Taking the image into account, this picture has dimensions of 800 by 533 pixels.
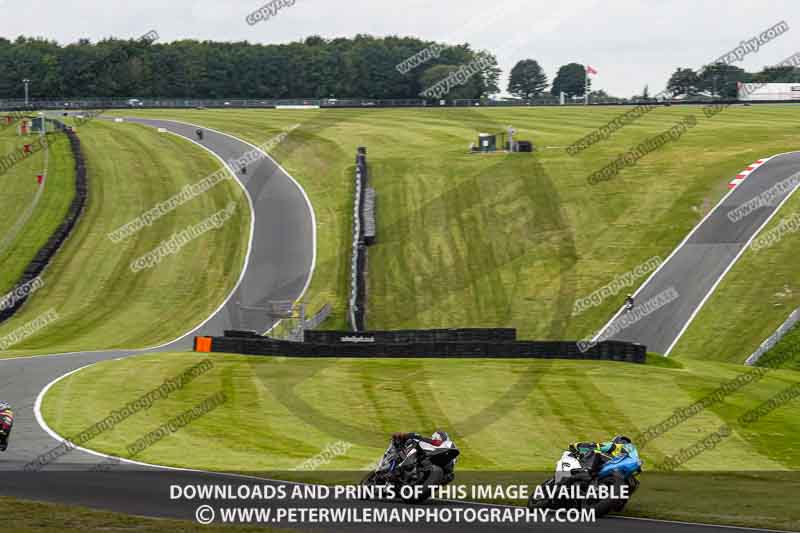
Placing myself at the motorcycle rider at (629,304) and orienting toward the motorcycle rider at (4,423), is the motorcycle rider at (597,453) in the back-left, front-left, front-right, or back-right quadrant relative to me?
front-left

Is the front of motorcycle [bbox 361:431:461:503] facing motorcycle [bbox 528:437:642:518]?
no

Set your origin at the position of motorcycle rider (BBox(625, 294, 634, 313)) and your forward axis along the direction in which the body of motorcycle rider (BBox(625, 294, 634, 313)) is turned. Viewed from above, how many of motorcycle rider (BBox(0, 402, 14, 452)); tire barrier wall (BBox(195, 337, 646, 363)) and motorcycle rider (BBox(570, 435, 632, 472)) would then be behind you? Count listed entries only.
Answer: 0

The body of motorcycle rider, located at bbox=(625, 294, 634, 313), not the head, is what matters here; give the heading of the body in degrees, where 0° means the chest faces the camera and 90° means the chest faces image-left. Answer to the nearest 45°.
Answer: approximately 45°

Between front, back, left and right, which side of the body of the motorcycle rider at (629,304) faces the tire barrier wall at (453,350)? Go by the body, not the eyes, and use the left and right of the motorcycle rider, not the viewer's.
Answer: front

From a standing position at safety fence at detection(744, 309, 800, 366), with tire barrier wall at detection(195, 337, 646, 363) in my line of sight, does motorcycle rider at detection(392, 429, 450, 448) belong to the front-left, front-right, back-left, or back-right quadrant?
front-left

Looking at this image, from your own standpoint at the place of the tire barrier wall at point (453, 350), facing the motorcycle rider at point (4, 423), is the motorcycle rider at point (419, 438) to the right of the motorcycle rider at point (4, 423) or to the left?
left

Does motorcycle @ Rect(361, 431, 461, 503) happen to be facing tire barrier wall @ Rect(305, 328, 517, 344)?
no
